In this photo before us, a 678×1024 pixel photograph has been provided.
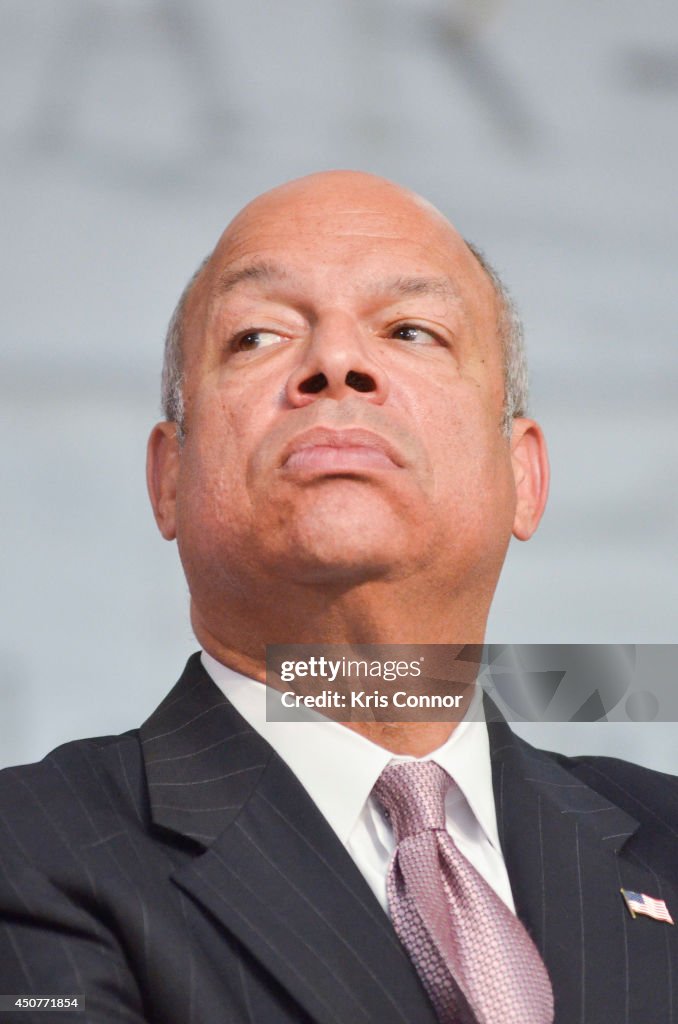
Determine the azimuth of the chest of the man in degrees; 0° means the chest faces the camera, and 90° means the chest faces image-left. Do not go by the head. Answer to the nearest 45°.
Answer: approximately 315°
